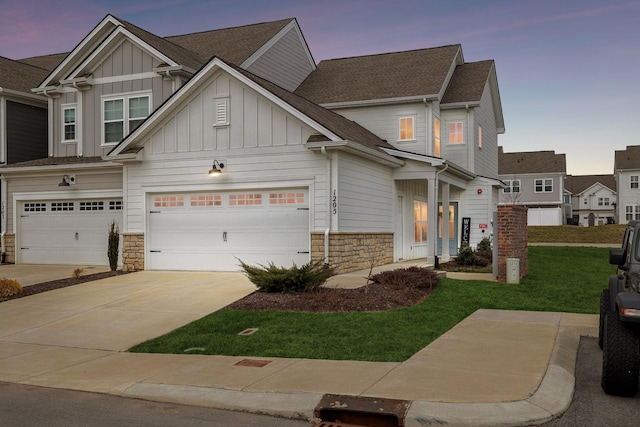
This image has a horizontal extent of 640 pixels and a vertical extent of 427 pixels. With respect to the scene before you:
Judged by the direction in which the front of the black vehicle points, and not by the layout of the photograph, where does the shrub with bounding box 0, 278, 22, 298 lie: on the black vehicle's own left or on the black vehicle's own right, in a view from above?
on the black vehicle's own right

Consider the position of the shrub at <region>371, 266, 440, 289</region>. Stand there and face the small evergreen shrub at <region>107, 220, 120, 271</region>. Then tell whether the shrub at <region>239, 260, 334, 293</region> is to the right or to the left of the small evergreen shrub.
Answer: left

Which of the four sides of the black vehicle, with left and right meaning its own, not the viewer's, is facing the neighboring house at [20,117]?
right

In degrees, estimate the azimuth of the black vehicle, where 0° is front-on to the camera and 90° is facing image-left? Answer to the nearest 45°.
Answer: approximately 0°

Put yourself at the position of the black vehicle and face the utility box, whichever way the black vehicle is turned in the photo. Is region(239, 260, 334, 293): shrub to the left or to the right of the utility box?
left

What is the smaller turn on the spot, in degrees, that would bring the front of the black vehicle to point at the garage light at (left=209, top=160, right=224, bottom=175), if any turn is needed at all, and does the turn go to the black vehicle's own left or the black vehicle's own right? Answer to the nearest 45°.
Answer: approximately 135° to the black vehicle's own right

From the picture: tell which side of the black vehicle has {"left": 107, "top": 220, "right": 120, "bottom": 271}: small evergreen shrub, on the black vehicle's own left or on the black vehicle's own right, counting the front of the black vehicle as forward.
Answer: on the black vehicle's own right

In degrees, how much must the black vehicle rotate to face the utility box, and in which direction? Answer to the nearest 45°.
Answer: approximately 180°
